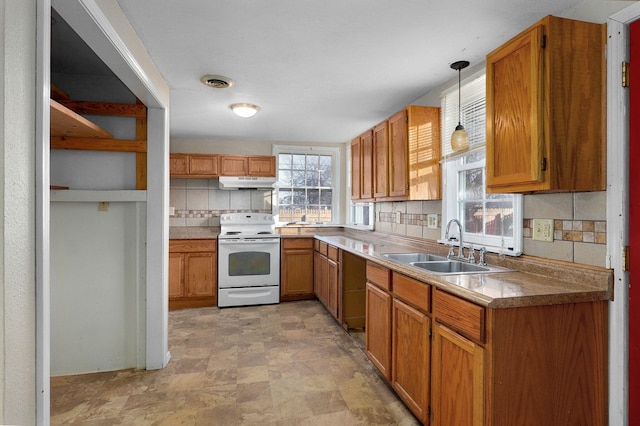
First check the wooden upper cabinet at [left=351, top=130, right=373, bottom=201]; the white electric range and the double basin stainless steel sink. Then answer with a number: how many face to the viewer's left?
2

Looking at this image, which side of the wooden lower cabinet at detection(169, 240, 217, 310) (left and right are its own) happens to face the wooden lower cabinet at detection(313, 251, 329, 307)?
left

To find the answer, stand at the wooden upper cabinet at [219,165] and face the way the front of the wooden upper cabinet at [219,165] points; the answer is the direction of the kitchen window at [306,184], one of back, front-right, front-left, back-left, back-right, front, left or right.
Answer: left

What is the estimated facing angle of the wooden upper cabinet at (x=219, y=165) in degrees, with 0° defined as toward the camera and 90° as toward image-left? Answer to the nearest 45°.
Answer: approximately 0°

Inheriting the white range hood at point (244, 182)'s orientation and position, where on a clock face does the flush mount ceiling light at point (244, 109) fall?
The flush mount ceiling light is roughly at 12 o'clock from the white range hood.

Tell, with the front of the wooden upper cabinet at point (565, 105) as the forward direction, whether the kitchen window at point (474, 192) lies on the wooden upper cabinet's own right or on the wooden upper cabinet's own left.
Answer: on the wooden upper cabinet's own right

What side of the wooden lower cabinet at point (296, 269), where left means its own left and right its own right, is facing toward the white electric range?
right

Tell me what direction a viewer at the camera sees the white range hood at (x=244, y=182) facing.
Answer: facing the viewer

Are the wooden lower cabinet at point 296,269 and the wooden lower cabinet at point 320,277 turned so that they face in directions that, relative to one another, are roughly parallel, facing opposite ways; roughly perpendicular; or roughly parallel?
roughly perpendicular

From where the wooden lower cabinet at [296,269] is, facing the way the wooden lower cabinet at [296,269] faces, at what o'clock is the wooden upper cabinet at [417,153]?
The wooden upper cabinet is roughly at 11 o'clock from the wooden lower cabinet.

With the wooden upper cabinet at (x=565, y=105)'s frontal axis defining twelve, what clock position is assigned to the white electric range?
The white electric range is roughly at 2 o'clock from the wooden upper cabinet.

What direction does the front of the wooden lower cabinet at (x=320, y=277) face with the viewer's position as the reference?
facing to the left of the viewer

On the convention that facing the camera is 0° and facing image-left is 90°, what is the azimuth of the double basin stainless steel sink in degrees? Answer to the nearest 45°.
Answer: approximately 90°

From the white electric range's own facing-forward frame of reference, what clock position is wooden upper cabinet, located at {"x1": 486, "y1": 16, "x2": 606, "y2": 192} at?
The wooden upper cabinet is roughly at 11 o'clock from the white electric range.

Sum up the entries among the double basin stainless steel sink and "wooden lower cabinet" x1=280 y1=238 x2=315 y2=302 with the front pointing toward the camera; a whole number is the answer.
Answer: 1

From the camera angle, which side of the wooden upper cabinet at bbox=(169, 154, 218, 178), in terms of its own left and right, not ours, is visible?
front

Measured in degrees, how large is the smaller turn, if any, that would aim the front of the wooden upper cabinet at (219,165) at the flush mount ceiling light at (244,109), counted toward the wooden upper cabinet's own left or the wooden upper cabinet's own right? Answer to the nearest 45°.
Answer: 0° — it already faces it

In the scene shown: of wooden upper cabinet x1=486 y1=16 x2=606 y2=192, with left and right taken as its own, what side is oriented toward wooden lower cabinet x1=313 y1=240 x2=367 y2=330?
right

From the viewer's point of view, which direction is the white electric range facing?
toward the camera

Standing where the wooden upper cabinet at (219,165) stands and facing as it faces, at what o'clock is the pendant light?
The pendant light is roughly at 11 o'clock from the wooden upper cabinet.

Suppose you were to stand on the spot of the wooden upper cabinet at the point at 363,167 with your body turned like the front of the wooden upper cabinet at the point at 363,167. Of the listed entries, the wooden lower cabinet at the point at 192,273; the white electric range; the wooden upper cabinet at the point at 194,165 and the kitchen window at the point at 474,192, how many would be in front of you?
3
